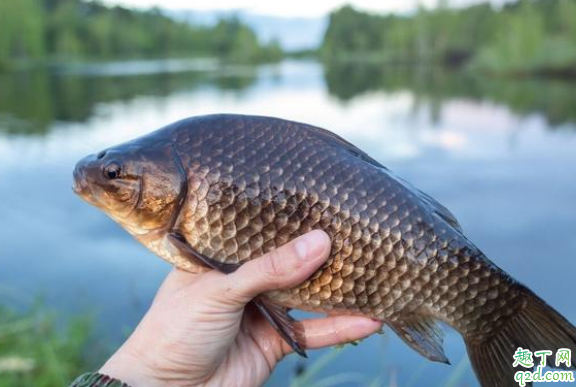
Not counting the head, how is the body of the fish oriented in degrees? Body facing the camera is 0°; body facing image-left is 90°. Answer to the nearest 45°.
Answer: approximately 90°
